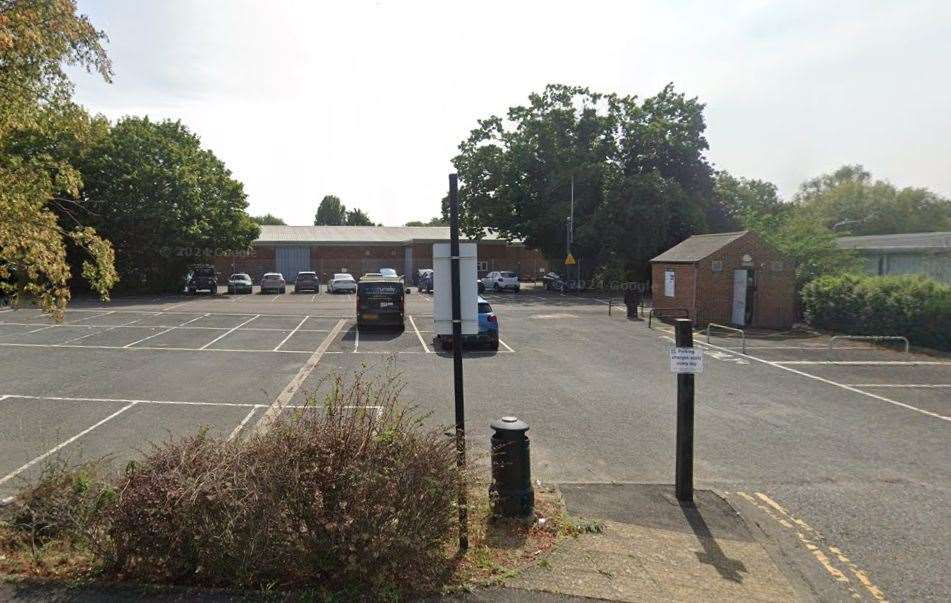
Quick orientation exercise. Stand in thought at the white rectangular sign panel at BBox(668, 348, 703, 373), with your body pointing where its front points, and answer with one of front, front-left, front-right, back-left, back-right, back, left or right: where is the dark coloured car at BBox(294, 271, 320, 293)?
back-right

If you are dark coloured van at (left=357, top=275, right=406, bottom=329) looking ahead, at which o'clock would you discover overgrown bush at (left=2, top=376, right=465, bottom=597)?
The overgrown bush is roughly at 6 o'clock from the dark coloured van.

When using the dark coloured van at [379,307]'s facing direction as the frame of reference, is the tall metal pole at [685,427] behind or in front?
behind

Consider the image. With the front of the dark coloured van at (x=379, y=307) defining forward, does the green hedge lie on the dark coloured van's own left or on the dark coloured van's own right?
on the dark coloured van's own right

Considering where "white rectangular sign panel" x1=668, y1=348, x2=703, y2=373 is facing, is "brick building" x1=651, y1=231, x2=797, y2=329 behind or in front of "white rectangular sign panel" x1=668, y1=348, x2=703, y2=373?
behind

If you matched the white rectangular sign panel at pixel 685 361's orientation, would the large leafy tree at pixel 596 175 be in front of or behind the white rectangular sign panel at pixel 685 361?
behind

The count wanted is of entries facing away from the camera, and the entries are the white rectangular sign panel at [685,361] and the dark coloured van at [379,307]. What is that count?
1

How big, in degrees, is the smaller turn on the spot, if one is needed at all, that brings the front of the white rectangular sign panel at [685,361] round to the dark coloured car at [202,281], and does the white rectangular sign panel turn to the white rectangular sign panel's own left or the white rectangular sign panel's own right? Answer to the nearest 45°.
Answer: approximately 135° to the white rectangular sign panel's own right

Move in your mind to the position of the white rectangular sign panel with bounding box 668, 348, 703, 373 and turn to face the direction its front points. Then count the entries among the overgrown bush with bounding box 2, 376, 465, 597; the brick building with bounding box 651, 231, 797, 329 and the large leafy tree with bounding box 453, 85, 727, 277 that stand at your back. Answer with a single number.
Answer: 2

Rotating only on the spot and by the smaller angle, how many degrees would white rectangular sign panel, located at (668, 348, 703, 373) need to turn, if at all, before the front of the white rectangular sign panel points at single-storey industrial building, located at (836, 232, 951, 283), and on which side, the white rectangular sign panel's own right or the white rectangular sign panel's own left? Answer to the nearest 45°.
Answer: approximately 180°

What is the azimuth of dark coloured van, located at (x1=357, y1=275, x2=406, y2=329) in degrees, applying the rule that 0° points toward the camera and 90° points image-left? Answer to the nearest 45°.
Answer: approximately 180°

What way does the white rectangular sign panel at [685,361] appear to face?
toward the camera

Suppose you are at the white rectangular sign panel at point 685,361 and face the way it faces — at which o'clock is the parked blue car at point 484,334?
The parked blue car is roughly at 5 o'clock from the white rectangular sign panel.

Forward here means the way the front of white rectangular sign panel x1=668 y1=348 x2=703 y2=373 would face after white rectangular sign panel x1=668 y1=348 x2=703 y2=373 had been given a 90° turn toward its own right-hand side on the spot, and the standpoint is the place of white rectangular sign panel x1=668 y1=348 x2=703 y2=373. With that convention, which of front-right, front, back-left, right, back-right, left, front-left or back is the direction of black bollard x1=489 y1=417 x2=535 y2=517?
front-left

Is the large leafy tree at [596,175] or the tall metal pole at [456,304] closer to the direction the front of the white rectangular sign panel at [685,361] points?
the tall metal pole
